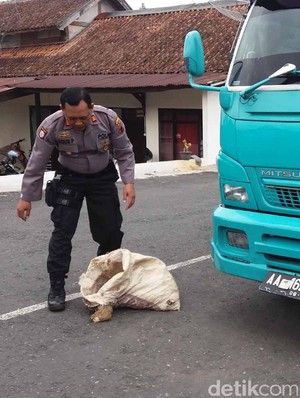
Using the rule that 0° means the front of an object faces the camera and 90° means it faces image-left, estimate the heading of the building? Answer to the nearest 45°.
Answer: approximately 0°

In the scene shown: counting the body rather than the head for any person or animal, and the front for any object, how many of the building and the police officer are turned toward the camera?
2

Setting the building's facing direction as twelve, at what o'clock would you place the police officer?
The police officer is roughly at 12 o'clock from the building.

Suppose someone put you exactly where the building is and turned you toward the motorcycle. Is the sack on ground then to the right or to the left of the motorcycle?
left

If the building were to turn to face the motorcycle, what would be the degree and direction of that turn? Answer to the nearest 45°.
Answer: approximately 45° to its right

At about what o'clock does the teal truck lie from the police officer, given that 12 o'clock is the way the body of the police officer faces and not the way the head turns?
The teal truck is roughly at 10 o'clock from the police officer.

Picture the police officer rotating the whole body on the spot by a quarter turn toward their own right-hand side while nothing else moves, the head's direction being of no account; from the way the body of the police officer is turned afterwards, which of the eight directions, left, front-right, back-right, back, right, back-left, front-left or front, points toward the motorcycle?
right

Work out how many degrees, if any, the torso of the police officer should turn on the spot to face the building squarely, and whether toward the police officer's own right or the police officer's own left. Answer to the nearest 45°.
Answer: approximately 180°

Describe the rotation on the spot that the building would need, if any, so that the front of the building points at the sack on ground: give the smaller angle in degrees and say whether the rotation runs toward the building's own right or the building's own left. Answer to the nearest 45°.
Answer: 0° — it already faces it
